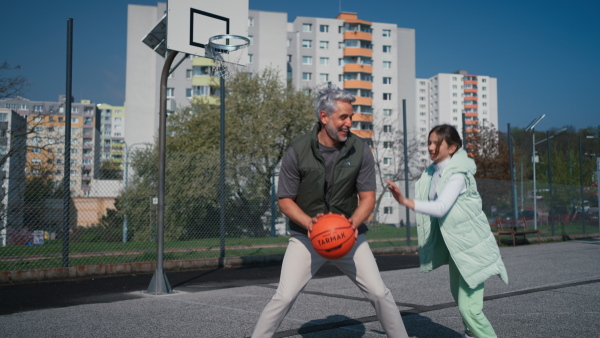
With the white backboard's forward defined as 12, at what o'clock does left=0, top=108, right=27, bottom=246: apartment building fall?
The apartment building is roughly at 5 o'clock from the white backboard.

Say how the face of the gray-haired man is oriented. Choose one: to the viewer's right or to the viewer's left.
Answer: to the viewer's right

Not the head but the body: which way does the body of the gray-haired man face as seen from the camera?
toward the camera

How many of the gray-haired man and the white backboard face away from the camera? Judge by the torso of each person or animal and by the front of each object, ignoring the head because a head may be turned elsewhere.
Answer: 0

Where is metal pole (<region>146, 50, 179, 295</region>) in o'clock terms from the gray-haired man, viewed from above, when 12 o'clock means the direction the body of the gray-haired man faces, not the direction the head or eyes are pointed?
The metal pole is roughly at 5 o'clock from the gray-haired man.

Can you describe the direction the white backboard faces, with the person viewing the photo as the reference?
facing the viewer and to the right of the viewer

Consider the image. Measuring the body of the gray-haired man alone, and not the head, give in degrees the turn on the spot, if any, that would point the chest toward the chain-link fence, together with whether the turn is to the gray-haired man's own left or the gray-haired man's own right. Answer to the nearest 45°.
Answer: approximately 135° to the gray-haired man's own right

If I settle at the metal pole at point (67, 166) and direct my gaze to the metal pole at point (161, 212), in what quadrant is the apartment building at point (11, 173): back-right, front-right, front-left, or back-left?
back-left

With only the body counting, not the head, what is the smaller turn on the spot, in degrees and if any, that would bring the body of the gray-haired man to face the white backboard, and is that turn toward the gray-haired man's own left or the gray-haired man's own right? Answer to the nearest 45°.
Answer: approximately 180°

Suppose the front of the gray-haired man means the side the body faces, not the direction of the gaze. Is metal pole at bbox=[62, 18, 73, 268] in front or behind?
behind

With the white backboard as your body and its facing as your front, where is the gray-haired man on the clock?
The gray-haired man is roughly at 1 o'clock from the white backboard.

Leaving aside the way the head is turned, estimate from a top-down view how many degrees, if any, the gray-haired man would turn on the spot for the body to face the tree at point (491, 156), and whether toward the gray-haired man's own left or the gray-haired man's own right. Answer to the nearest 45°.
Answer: approximately 180°

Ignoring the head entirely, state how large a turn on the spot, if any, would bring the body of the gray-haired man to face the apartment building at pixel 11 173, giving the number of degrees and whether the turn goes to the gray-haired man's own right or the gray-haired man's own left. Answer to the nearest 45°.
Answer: approximately 135° to the gray-haired man's own right

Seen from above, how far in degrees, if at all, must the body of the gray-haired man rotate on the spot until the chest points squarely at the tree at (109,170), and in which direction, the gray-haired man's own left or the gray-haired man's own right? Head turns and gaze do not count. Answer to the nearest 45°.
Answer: approximately 135° to the gray-haired man's own right

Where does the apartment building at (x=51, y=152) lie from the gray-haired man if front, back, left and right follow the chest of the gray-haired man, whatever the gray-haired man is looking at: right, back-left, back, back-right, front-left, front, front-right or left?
back-right
